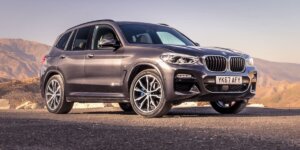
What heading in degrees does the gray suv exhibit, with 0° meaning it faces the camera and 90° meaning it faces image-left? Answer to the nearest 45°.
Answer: approximately 315°
